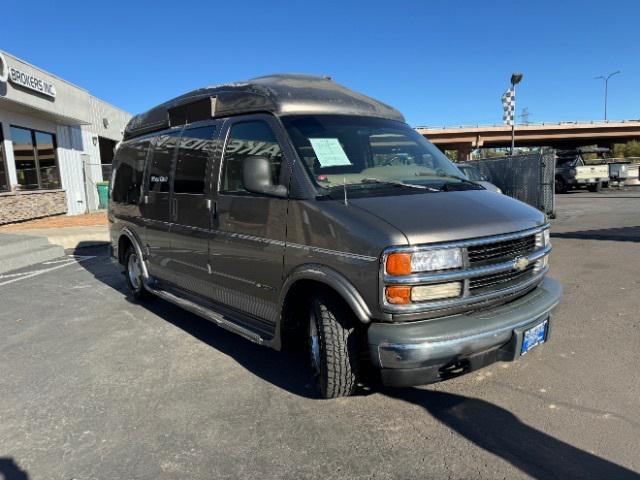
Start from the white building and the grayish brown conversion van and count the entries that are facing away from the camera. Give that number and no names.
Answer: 0

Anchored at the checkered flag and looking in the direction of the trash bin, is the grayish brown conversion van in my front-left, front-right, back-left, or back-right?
front-left

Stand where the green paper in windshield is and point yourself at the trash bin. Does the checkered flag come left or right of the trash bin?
right

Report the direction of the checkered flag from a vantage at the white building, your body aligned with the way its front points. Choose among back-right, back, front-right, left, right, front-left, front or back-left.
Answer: front-left

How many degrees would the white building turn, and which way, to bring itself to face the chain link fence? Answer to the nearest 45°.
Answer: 0° — it already faces it

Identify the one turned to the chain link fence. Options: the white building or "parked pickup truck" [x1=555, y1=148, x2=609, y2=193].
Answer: the white building

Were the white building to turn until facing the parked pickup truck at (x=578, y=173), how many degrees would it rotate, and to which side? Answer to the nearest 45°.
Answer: approximately 45° to its left

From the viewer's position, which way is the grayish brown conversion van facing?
facing the viewer and to the right of the viewer

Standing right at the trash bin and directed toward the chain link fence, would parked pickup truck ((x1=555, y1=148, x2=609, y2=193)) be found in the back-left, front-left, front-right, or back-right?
front-left

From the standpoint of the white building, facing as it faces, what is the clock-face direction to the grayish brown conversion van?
The grayish brown conversion van is roughly at 1 o'clock from the white building.
